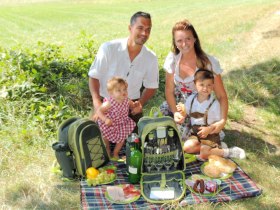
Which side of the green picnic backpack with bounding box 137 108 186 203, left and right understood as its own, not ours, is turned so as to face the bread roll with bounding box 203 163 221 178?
left

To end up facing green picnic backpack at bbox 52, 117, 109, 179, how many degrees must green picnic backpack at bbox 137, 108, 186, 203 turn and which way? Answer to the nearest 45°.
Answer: approximately 90° to its right

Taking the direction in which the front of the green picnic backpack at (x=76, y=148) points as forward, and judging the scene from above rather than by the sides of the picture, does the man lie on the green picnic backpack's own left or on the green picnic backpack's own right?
on the green picnic backpack's own left

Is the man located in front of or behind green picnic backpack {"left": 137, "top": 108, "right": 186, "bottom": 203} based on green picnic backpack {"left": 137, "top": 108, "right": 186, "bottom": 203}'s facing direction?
behind

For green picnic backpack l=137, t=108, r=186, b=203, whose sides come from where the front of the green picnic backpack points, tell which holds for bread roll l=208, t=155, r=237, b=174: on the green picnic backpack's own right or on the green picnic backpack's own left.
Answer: on the green picnic backpack's own left

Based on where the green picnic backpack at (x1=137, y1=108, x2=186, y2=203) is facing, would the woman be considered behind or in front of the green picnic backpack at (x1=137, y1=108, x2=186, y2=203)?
behind

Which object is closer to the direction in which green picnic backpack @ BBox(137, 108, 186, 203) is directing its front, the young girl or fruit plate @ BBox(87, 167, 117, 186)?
the fruit plate

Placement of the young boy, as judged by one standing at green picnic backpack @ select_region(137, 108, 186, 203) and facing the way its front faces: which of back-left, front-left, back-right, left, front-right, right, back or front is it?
back-left

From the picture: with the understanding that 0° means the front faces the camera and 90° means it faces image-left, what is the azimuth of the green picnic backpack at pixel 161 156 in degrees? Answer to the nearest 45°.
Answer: approximately 0°
